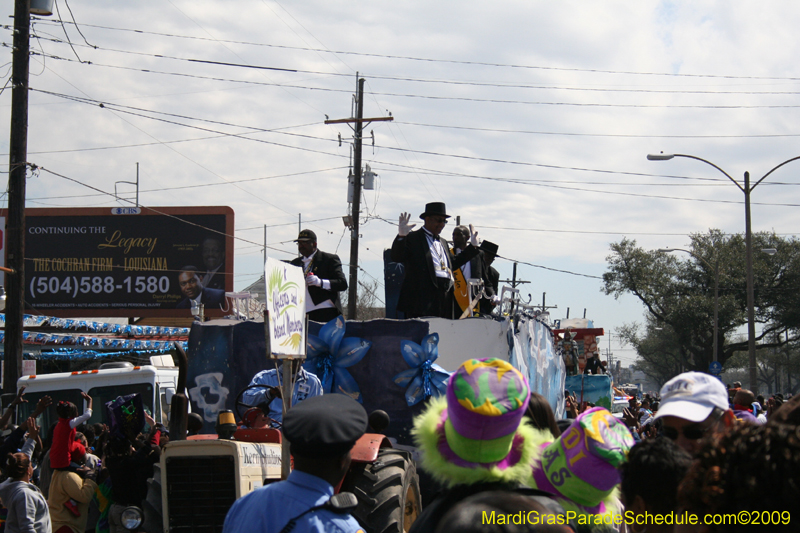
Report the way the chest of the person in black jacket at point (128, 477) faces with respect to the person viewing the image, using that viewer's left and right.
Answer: facing away from the viewer and to the right of the viewer

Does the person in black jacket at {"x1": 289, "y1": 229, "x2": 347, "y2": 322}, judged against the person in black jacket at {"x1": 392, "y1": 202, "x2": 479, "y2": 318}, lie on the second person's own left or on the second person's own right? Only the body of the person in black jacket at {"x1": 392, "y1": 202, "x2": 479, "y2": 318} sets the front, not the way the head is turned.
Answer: on the second person's own right

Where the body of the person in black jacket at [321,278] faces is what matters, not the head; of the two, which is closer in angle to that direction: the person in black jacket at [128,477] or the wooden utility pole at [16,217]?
the person in black jacket

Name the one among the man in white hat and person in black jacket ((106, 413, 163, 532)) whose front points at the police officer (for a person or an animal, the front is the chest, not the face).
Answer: the man in white hat

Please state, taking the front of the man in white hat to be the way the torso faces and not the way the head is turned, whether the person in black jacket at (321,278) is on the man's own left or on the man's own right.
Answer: on the man's own right

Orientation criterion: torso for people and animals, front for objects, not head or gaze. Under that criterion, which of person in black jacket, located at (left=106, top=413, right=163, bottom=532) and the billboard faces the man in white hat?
the billboard
